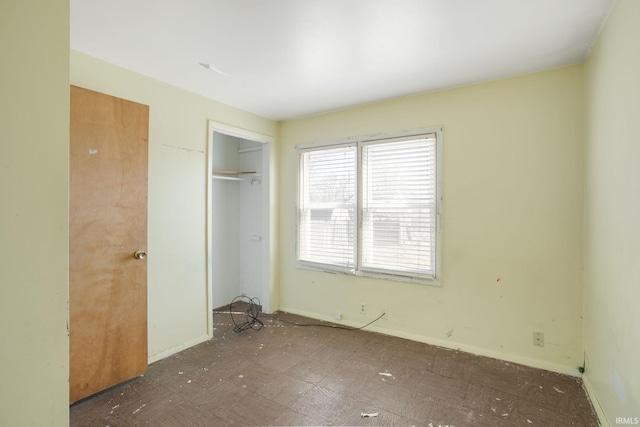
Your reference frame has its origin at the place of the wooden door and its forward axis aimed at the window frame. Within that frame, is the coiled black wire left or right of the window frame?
left

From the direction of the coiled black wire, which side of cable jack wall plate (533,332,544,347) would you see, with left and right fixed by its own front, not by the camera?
right

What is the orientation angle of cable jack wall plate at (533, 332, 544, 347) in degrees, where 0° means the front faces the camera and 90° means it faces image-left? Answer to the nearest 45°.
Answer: approximately 0°

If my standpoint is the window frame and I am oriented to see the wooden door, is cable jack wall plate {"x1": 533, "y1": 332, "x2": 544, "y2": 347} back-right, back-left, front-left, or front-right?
back-left

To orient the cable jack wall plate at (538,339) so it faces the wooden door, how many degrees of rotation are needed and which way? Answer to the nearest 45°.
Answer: approximately 45° to its right

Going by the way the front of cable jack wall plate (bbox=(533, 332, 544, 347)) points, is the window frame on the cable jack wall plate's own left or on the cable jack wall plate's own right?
on the cable jack wall plate's own right
